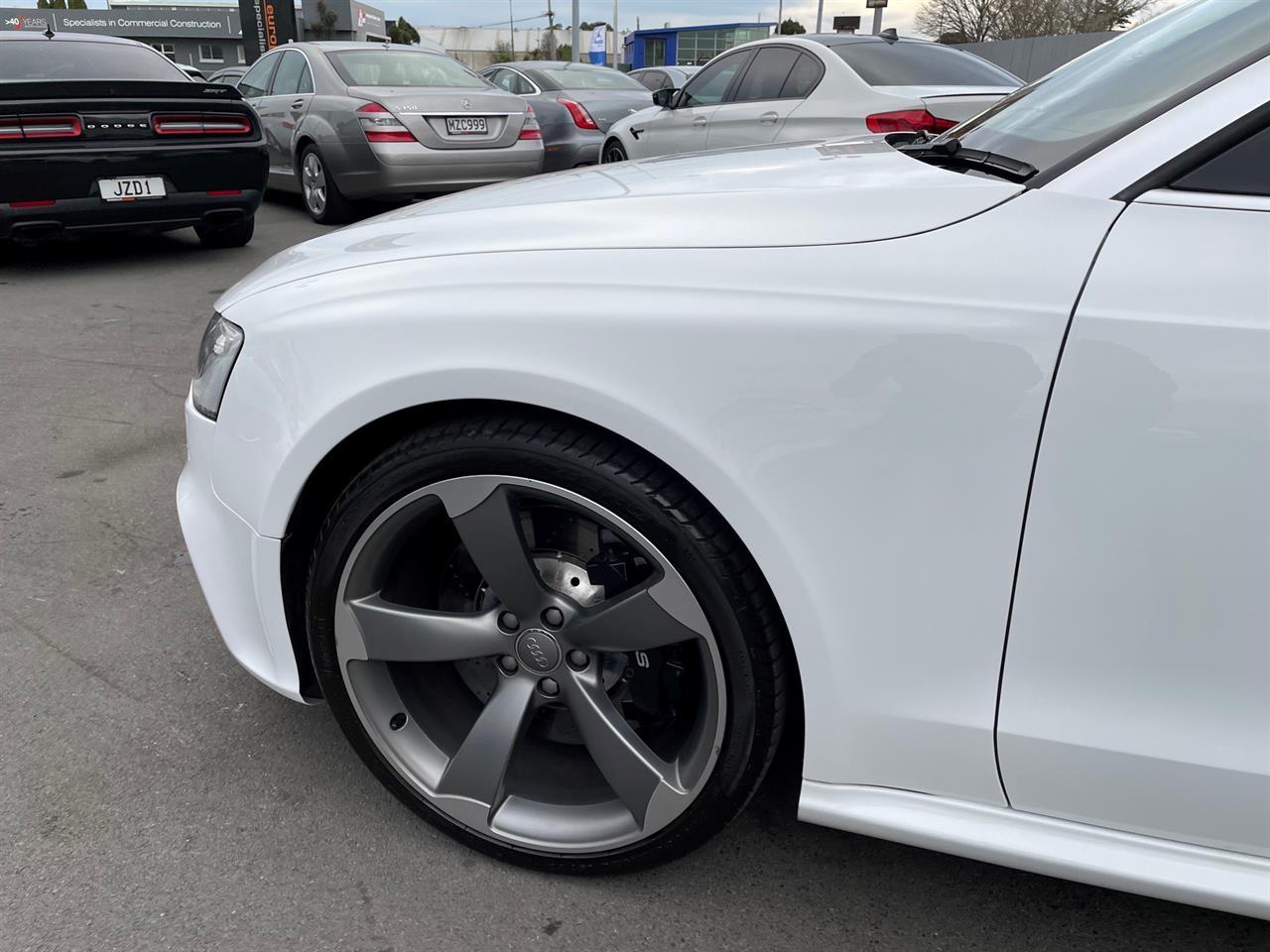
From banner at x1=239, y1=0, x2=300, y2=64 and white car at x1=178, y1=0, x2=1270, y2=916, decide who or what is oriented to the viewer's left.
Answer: the white car

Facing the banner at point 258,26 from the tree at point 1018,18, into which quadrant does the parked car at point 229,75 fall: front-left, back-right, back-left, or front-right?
front-left

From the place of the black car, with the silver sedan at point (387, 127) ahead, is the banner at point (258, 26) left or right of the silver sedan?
left

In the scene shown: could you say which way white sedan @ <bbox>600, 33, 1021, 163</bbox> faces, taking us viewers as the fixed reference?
facing away from the viewer and to the left of the viewer

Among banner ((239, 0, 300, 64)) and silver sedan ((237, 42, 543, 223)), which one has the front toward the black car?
the banner

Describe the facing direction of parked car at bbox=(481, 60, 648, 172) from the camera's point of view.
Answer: facing away from the viewer and to the left of the viewer

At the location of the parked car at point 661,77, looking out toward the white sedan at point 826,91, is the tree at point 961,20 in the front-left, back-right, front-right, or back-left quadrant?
back-left

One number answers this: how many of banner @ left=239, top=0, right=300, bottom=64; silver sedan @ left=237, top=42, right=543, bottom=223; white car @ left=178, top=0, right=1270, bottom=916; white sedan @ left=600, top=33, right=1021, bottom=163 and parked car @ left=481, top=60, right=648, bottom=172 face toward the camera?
1

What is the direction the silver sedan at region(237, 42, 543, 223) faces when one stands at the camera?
facing away from the viewer and to the left of the viewer

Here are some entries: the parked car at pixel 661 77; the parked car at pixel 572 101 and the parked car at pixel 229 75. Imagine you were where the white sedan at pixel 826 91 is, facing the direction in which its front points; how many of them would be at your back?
0

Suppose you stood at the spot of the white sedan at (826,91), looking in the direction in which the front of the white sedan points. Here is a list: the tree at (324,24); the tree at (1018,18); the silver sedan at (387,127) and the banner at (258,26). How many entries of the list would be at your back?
0

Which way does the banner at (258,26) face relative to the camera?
toward the camera

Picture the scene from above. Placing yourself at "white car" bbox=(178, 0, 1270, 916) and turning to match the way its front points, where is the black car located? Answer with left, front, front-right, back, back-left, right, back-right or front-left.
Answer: front-right

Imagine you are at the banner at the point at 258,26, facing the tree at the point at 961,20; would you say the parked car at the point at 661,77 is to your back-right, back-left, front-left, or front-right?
front-right

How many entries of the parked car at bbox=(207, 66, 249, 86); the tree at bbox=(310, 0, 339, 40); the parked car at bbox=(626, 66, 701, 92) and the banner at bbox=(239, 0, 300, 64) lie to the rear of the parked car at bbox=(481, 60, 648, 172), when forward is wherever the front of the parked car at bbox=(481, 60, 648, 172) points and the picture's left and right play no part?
0

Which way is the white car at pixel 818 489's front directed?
to the viewer's left

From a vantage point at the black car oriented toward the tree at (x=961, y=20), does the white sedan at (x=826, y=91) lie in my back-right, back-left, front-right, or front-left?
front-right

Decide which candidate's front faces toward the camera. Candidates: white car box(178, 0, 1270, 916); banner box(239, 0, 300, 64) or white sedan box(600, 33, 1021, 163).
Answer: the banner

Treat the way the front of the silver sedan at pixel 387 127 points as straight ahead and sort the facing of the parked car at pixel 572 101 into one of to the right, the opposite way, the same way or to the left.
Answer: the same way
